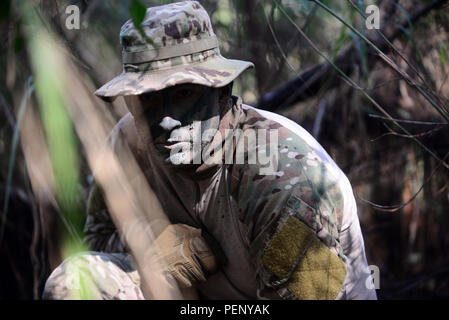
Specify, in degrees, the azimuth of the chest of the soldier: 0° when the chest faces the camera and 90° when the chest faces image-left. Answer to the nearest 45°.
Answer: approximately 45°

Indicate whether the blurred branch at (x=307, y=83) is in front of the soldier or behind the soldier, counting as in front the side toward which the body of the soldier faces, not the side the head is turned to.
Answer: behind
